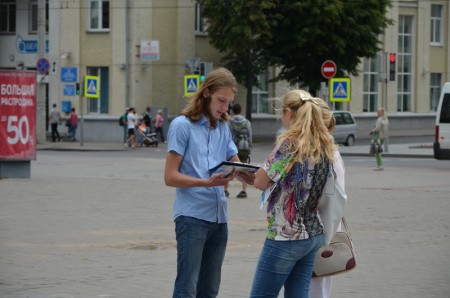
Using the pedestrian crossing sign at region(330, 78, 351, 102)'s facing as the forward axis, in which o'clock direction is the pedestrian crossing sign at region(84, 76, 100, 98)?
the pedestrian crossing sign at region(84, 76, 100, 98) is roughly at 4 o'clock from the pedestrian crossing sign at region(330, 78, 351, 102).

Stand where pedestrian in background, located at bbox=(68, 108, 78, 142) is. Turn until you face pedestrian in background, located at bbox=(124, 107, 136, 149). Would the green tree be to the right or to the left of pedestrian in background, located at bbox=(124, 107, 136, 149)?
left

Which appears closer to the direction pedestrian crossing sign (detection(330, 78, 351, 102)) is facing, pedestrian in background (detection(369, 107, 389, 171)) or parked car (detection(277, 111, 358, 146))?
the pedestrian in background

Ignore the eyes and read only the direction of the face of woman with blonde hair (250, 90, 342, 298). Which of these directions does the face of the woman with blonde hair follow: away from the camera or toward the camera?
away from the camera

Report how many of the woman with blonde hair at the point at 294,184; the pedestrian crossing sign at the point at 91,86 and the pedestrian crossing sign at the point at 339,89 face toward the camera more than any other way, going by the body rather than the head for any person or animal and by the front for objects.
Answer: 2

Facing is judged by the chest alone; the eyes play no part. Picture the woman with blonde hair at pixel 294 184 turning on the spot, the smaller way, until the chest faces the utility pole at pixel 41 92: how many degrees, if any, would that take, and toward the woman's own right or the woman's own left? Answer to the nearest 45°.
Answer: approximately 45° to the woman's own right

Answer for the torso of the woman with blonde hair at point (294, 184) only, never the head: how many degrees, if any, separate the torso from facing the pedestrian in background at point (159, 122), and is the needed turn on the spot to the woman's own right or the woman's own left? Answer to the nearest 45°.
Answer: approximately 45° to the woman's own right

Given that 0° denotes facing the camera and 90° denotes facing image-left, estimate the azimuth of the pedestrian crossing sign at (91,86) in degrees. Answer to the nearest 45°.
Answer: approximately 0°

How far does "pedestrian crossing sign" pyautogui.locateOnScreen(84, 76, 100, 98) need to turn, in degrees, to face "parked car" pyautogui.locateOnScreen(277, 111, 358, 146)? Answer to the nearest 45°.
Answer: approximately 90° to its left

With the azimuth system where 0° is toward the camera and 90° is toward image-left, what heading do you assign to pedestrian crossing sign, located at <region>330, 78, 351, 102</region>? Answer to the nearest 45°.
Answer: approximately 0°

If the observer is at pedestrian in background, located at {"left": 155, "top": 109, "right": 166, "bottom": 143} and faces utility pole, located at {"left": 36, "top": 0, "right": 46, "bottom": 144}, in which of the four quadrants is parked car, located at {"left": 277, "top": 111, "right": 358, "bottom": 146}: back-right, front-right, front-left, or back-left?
back-left

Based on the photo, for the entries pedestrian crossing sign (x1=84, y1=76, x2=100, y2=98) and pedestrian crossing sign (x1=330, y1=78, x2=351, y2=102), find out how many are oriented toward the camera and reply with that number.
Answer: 2

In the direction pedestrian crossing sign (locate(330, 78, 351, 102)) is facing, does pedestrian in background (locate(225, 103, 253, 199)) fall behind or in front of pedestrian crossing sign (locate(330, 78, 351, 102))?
in front

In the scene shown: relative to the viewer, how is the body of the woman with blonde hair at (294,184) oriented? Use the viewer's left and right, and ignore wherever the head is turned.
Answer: facing away from the viewer and to the left of the viewer

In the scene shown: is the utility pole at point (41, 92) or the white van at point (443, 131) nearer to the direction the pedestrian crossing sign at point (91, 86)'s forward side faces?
the white van

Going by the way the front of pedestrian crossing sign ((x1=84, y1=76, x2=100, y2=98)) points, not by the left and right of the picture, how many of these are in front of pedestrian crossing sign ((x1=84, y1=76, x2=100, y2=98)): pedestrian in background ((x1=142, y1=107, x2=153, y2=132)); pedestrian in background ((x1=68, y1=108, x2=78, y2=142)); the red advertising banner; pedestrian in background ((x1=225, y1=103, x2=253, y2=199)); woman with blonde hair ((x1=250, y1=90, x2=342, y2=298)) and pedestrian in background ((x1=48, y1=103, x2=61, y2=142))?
3
